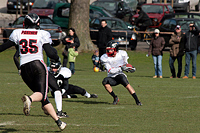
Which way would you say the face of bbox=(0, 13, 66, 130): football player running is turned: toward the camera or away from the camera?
away from the camera

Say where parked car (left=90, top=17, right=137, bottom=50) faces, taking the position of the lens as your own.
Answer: facing the viewer and to the right of the viewer

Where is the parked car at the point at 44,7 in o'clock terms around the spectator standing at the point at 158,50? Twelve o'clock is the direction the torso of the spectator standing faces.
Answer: The parked car is roughly at 5 o'clock from the spectator standing.

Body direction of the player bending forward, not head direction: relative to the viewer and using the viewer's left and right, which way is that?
facing the viewer and to the left of the viewer

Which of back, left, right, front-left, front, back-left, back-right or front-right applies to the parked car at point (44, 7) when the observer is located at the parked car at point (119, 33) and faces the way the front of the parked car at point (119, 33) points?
back

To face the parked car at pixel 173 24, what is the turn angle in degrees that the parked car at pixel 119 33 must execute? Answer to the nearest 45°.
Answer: approximately 45° to its left

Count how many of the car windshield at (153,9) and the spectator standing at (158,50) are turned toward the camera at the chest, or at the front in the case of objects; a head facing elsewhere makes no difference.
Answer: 2

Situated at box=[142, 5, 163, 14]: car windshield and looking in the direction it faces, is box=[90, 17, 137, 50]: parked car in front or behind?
in front

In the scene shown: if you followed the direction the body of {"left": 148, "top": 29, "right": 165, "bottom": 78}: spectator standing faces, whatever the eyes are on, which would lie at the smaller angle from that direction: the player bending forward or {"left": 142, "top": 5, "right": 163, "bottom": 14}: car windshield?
the player bending forward

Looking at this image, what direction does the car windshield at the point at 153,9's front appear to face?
toward the camera

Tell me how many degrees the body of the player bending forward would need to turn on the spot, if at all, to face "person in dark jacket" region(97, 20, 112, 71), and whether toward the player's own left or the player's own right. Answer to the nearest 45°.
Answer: approximately 135° to the player's own right

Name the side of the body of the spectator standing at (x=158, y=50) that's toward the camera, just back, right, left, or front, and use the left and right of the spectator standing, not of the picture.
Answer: front
